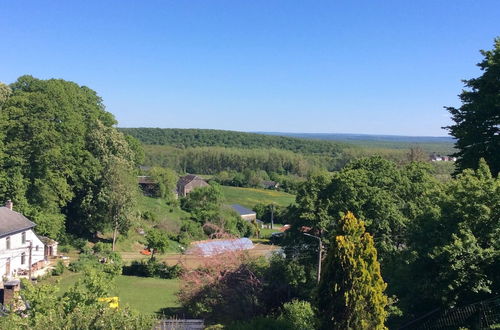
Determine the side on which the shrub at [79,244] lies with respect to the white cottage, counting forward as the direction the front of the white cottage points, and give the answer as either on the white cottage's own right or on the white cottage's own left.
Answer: on the white cottage's own left

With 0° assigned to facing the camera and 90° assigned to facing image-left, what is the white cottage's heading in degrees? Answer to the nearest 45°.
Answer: approximately 315°

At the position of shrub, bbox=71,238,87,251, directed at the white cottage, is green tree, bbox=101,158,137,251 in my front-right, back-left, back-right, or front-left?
back-left

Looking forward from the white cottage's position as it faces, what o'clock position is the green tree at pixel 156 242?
The green tree is roughly at 10 o'clock from the white cottage.

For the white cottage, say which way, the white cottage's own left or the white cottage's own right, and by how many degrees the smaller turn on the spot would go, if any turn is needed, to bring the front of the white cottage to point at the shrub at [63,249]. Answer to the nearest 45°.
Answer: approximately 90° to the white cottage's own left

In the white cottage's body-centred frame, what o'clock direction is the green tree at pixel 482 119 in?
The green tree is roughly at 12 o'clock from the white cottage.
